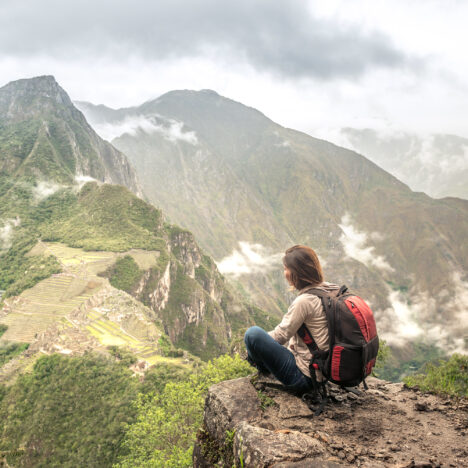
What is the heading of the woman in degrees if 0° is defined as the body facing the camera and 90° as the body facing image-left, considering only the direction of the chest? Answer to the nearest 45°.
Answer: approximately 135°

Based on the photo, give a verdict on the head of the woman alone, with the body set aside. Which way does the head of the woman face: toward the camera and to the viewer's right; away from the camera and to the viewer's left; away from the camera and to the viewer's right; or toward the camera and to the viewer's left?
away from the camera and to the viewer's left
